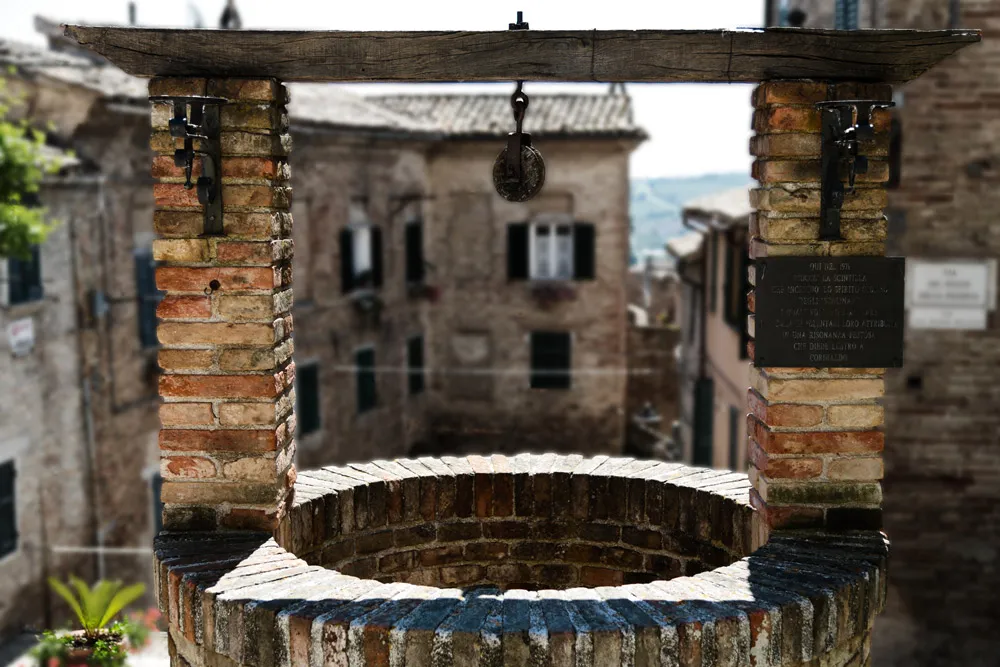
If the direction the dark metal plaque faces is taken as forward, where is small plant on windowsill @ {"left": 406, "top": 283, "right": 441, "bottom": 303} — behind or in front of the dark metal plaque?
behind

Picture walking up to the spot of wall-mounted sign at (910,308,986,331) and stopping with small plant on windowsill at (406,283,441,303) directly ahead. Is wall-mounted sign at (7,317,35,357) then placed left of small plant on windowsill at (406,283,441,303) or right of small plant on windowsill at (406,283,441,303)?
left

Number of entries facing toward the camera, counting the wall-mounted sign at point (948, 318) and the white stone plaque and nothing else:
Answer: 2

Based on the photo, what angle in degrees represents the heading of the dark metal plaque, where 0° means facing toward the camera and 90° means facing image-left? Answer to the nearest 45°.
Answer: approximately 0°

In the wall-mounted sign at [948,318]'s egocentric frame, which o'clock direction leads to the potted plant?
The potted plant is roughly at 1 o'clock from the wall-mounted sign.

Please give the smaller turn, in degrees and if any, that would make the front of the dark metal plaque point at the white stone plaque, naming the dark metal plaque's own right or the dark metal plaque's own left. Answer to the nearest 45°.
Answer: approximately 180°

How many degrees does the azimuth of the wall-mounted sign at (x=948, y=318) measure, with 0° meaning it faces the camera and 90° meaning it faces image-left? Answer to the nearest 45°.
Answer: approximately 0°

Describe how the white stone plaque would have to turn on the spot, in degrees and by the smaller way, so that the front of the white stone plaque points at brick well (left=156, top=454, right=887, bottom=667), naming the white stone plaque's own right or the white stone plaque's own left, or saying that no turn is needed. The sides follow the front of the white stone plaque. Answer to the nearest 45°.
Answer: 0° — it already faces it

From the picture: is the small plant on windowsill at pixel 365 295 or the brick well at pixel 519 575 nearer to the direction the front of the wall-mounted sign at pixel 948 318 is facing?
the brick well

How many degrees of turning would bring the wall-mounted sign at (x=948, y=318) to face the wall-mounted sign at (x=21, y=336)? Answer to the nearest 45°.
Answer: approximately 90° to its right

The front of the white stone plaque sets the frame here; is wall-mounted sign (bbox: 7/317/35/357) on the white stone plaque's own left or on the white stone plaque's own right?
on the white stone plaque's own right
